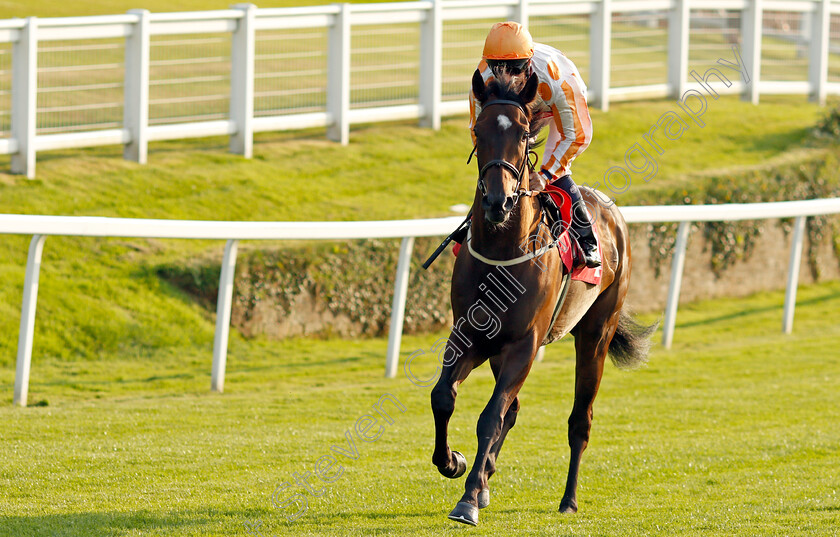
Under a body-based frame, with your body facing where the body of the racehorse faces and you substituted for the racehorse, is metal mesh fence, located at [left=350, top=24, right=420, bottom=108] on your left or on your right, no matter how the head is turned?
on your right

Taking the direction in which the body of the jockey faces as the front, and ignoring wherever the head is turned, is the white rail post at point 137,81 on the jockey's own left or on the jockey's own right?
on the jockey's own right

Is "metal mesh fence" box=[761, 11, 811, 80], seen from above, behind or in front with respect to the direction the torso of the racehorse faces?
behind

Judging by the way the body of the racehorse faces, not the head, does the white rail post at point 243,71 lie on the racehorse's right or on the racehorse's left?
on the racehorse's right

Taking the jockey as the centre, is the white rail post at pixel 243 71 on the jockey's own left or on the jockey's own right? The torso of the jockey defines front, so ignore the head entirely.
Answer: on the jockey's own right

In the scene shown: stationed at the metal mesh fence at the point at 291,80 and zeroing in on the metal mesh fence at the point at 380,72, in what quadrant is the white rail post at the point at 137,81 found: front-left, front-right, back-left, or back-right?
back-right

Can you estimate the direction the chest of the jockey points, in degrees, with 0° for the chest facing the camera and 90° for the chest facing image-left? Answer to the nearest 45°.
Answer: approximately 45°
